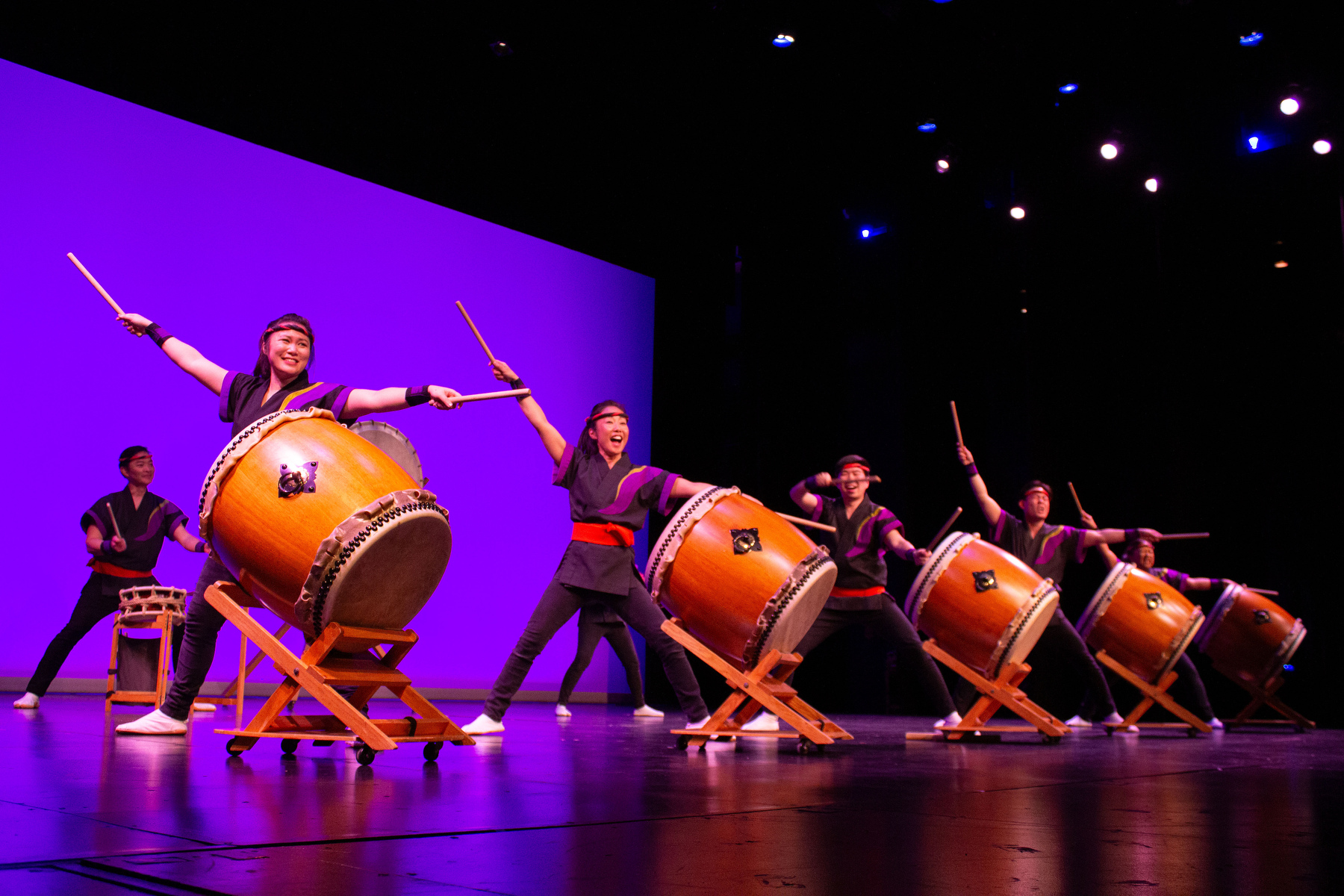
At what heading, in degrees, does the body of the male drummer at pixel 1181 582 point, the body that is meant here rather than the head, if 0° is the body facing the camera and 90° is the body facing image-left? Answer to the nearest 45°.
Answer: approximately 0°

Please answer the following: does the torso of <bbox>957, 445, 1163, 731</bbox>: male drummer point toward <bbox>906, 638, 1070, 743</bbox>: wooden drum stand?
yes

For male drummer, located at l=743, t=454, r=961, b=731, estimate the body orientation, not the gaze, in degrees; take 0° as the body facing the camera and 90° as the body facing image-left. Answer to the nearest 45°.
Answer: approximately 0°

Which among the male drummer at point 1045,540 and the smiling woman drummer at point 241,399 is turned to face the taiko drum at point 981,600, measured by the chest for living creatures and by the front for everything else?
the male drummer

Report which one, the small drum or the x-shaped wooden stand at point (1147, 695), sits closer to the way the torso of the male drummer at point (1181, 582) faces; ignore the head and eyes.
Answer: the x-shaped wooden stand

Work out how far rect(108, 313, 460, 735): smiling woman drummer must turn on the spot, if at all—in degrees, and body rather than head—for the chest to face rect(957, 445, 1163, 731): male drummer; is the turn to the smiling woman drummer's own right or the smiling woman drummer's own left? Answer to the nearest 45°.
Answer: approximately 135° to the smiling woman drummer's own left
